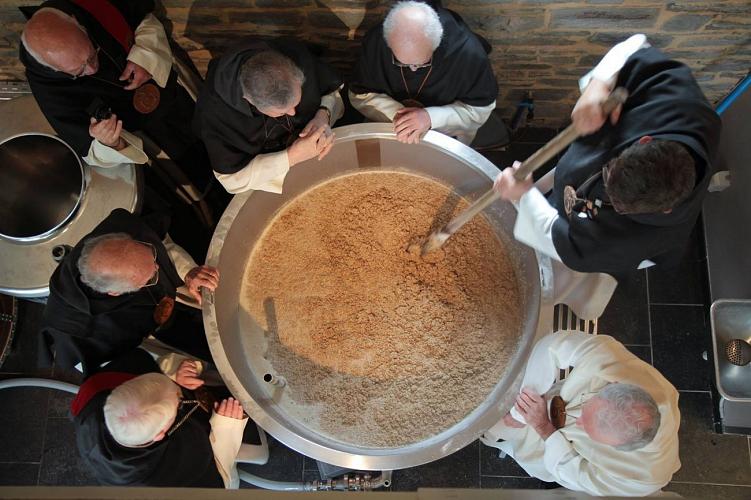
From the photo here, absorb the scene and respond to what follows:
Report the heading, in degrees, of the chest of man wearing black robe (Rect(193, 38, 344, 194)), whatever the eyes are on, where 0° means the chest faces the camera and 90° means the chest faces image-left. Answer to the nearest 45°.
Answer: approximately 315°

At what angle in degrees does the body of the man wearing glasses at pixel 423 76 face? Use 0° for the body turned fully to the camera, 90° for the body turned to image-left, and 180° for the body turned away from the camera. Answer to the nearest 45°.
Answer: approximately 0°

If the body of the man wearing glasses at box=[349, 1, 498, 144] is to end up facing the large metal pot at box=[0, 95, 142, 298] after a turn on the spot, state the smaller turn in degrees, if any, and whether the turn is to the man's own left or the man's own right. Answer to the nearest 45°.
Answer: approximately 90° to the man's own right

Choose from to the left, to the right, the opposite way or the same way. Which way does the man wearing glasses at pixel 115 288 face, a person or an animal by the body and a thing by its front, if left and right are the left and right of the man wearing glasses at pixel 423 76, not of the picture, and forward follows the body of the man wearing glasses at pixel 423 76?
to the left

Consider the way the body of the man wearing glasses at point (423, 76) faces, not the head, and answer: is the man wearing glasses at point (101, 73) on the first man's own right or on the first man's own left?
on the first man's own right

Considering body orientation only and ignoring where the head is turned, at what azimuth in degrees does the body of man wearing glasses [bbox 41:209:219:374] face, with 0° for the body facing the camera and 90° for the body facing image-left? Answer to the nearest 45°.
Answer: approximately 270°

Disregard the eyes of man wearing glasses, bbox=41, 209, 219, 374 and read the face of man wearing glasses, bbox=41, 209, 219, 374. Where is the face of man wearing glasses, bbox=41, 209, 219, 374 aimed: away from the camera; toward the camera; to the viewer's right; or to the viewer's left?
to the viewer's right
